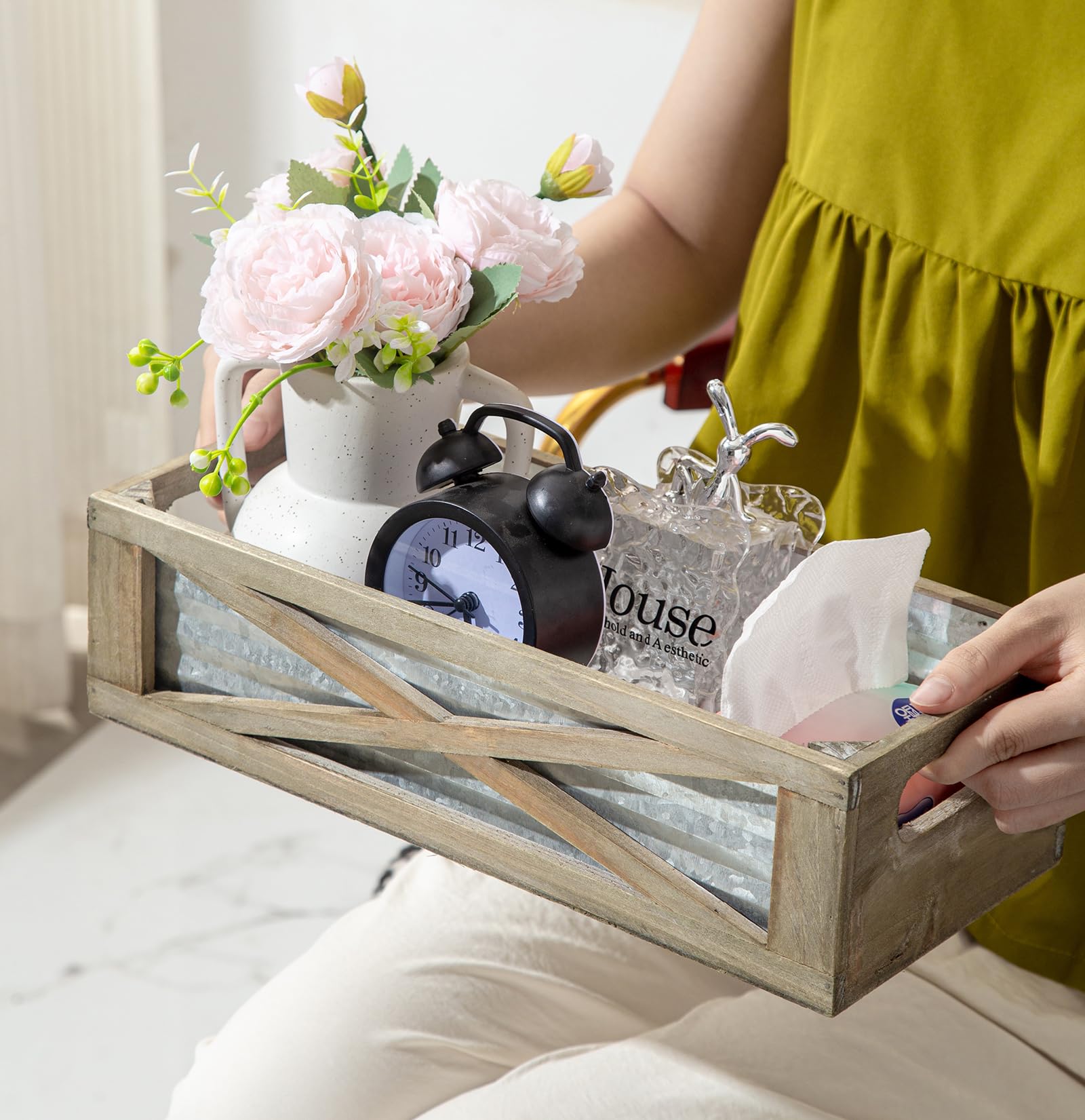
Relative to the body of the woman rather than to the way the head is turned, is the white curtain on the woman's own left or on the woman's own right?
on the woman's own right

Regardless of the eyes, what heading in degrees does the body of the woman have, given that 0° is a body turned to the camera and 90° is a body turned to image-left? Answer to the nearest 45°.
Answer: approximately 45°

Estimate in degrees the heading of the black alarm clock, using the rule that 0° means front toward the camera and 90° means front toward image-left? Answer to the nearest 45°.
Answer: approximately 45°

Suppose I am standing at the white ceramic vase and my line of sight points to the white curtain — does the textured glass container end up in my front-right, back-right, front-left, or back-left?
back-right
